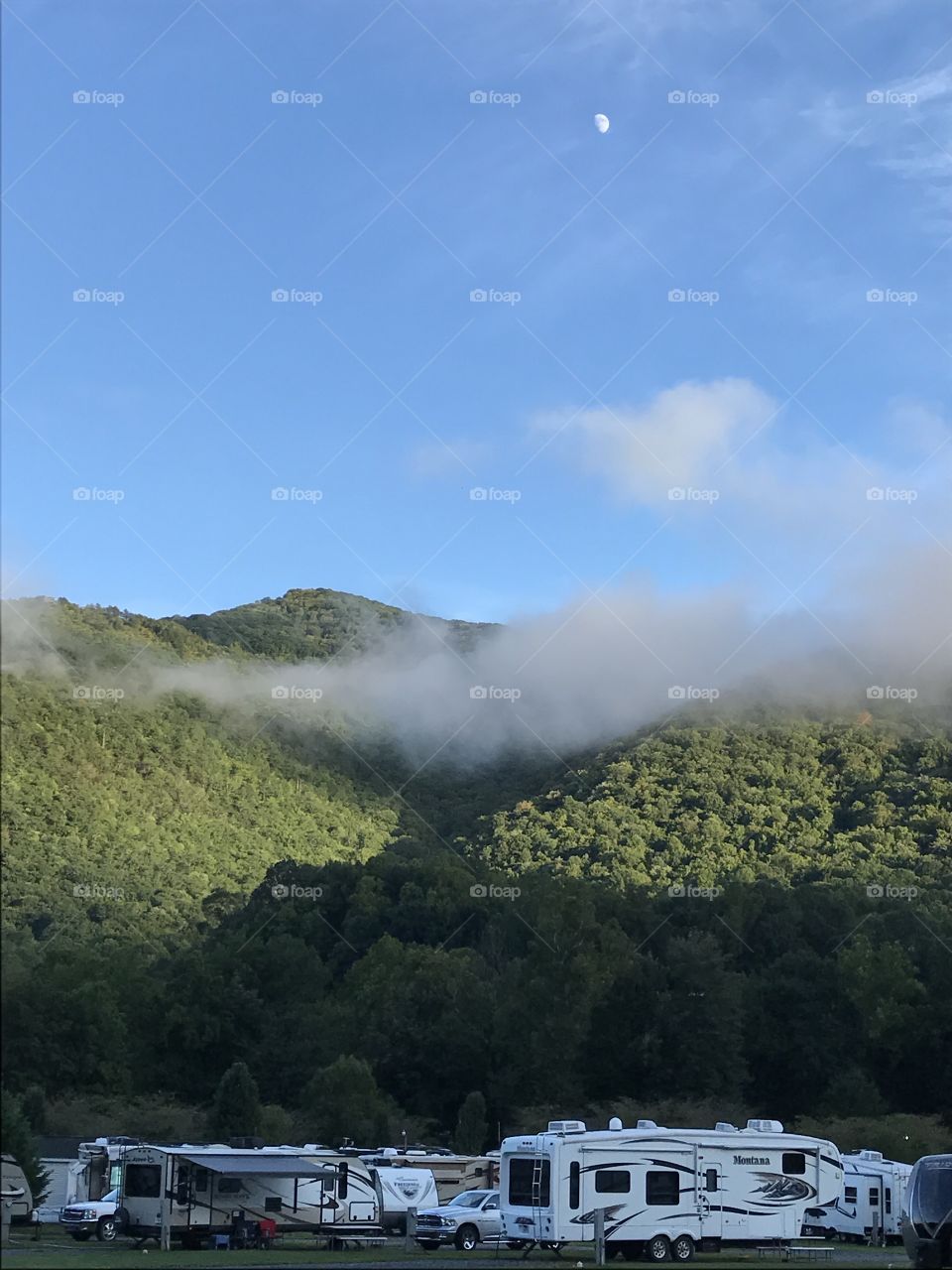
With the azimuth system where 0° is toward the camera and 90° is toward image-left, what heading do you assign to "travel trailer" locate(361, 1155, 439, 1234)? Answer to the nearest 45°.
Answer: approximately 315°

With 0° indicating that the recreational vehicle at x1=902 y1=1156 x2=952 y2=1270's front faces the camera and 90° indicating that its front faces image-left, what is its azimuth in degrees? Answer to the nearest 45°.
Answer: approximately 0°

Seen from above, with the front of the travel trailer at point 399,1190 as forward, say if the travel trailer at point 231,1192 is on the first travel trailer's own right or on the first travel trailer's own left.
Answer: on the first travel trailer's own right

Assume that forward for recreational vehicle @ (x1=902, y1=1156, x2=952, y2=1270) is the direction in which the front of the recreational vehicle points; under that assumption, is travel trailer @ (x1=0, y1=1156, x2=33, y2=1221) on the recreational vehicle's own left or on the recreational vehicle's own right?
on the recreational vehicle's own right

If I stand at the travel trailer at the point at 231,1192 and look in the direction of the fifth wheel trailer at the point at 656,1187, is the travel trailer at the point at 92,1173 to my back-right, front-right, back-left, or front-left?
back-left

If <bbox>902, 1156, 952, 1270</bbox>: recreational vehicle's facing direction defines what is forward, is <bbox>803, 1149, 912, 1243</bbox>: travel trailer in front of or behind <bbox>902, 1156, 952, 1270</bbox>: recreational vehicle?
behind

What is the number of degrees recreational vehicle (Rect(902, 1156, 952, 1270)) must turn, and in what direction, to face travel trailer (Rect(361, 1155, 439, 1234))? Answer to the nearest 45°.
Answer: approximately 135° to its right

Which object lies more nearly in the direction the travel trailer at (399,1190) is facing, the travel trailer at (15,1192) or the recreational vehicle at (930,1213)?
the recreational vehicle
